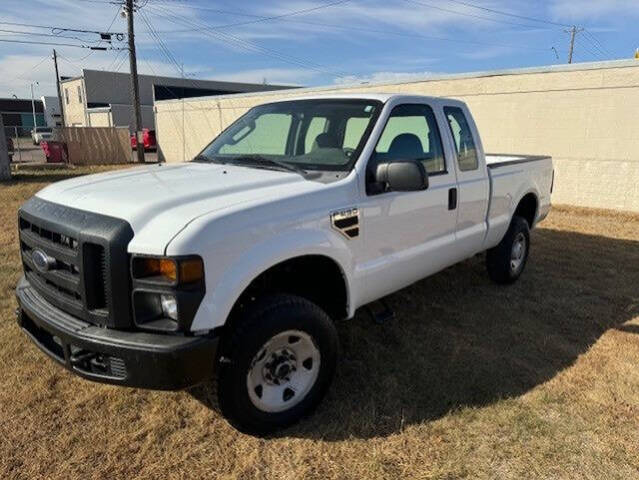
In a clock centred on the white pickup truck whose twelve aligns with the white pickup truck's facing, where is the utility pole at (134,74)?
The utility pole is roughly at 4 o'clock from the white pickup truck.

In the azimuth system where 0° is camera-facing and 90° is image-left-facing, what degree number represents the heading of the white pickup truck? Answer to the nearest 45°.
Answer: approximately 45°

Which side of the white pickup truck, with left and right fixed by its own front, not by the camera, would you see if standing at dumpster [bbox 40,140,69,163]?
right

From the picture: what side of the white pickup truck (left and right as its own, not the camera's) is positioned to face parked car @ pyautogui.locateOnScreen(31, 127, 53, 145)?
right
